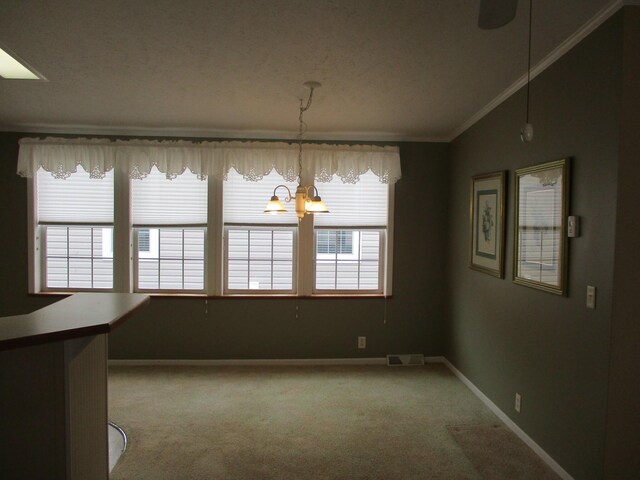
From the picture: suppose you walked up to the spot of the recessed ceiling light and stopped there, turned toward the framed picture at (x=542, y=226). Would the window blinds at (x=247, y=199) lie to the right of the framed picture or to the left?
left

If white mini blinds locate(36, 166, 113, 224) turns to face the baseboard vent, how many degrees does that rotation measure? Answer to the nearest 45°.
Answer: approximately 45° to its left

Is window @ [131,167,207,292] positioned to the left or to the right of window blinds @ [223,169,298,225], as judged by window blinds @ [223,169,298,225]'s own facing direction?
on its right

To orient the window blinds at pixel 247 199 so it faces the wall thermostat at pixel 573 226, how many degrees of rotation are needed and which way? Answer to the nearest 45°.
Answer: approximately 45° to its left

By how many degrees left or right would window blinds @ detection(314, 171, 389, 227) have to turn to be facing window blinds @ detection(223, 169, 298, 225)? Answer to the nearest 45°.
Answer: approximately 90° to its right
